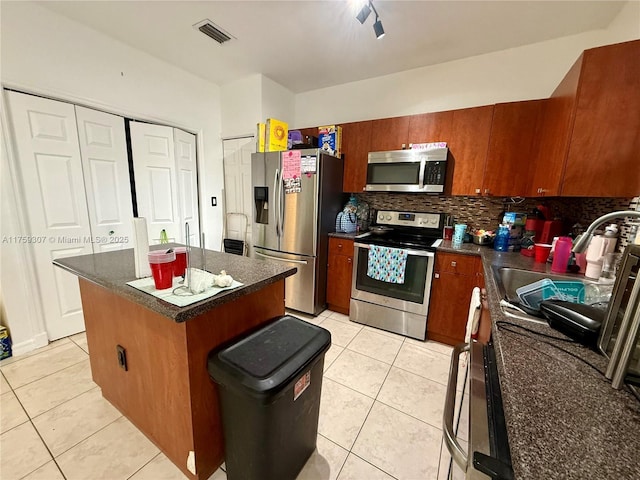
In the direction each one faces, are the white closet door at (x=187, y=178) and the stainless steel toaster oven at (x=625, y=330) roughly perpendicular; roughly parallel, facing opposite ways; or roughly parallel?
roughly parallel, facing opposite ways

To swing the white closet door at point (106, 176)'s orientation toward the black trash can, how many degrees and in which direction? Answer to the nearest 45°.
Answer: approximately 45° to its right

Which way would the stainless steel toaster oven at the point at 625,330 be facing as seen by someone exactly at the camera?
facing the viewer and to the left of the viewer

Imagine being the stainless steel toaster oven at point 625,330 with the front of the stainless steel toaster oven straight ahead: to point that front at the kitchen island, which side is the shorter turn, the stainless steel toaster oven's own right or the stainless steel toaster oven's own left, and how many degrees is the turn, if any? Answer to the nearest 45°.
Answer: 0° — it already faces it

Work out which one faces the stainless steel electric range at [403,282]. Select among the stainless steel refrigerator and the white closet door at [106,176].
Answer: the white closet door

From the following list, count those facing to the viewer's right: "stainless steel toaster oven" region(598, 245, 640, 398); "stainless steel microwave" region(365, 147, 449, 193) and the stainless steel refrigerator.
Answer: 0

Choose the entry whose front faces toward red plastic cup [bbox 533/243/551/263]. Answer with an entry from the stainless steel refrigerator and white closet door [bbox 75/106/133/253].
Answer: the white closet door

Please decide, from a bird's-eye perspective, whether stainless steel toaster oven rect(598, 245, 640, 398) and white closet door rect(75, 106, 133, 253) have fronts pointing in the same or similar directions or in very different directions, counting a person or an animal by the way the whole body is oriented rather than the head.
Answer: very different directions

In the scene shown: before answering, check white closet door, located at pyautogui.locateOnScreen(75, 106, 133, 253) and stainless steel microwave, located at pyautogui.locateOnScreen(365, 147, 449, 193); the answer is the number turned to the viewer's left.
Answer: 0

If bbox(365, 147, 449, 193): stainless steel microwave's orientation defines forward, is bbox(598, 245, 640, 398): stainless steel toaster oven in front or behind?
in front

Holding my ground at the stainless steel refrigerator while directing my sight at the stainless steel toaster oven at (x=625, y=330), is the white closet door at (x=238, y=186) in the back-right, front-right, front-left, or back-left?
back-right

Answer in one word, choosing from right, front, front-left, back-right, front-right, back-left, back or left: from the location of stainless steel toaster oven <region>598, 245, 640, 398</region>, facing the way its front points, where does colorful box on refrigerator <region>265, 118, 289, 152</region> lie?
front-right

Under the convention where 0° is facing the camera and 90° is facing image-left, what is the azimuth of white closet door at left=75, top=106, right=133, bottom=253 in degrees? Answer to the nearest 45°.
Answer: approximately 315°

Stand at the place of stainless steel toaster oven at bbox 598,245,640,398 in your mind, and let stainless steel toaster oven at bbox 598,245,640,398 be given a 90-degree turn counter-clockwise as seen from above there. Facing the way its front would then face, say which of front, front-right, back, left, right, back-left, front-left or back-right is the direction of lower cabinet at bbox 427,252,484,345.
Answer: back

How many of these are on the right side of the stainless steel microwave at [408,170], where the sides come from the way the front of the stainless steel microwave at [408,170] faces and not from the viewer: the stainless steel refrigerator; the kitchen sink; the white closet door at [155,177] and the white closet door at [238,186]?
3

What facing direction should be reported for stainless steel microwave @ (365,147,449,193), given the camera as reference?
facing the viewer

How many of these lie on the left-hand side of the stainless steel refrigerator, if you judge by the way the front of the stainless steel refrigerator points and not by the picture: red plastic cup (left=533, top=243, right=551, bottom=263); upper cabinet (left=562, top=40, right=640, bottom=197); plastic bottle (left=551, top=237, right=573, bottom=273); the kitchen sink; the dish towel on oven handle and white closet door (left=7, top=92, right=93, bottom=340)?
5

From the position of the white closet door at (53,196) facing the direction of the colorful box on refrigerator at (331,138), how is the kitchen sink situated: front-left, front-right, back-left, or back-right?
front-right

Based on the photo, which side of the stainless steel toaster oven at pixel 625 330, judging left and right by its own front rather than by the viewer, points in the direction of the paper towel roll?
front
